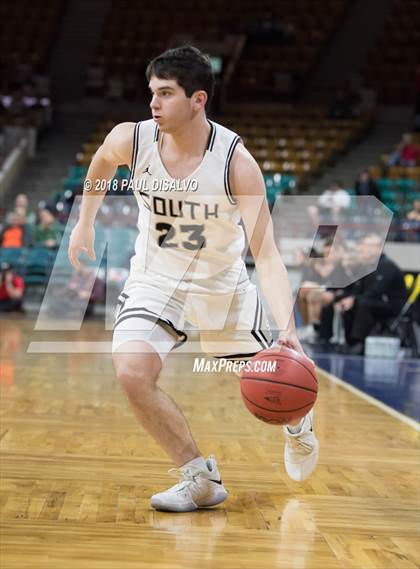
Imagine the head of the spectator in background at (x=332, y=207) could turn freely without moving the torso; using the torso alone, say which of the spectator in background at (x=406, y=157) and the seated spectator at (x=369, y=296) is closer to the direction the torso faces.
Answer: the seated spectator

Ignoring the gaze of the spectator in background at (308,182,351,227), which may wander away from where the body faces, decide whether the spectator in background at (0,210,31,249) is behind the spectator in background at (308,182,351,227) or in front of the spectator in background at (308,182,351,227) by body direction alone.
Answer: in front

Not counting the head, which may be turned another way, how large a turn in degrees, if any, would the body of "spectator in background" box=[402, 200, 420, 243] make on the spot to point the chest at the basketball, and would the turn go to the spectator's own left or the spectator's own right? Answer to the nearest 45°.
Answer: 0° — they already face it

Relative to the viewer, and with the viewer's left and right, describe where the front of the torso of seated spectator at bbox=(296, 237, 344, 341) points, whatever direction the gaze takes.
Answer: facing the viewer and to the left of the viewer

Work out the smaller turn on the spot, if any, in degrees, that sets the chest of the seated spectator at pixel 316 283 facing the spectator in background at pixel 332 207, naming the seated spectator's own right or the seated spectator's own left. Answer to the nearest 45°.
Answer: approximately 135° to the seated spectator's own right

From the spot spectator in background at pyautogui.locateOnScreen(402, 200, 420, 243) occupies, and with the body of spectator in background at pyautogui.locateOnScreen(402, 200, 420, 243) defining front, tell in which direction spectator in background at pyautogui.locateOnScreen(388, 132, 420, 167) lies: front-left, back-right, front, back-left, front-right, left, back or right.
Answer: back

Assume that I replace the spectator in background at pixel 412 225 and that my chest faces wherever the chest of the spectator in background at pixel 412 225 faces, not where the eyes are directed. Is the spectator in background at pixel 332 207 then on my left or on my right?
on my right

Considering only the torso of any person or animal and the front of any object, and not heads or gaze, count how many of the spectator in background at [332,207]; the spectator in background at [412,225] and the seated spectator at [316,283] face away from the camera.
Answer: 0

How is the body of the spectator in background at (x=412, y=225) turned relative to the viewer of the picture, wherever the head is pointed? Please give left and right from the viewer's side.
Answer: facing the viewer

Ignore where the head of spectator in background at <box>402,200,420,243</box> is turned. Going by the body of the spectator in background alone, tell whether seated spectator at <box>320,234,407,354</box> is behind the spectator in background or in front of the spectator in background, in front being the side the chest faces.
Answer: in front

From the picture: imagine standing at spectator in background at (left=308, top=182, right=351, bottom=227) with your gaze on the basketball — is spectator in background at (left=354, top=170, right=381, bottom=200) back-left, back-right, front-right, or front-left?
back-left
